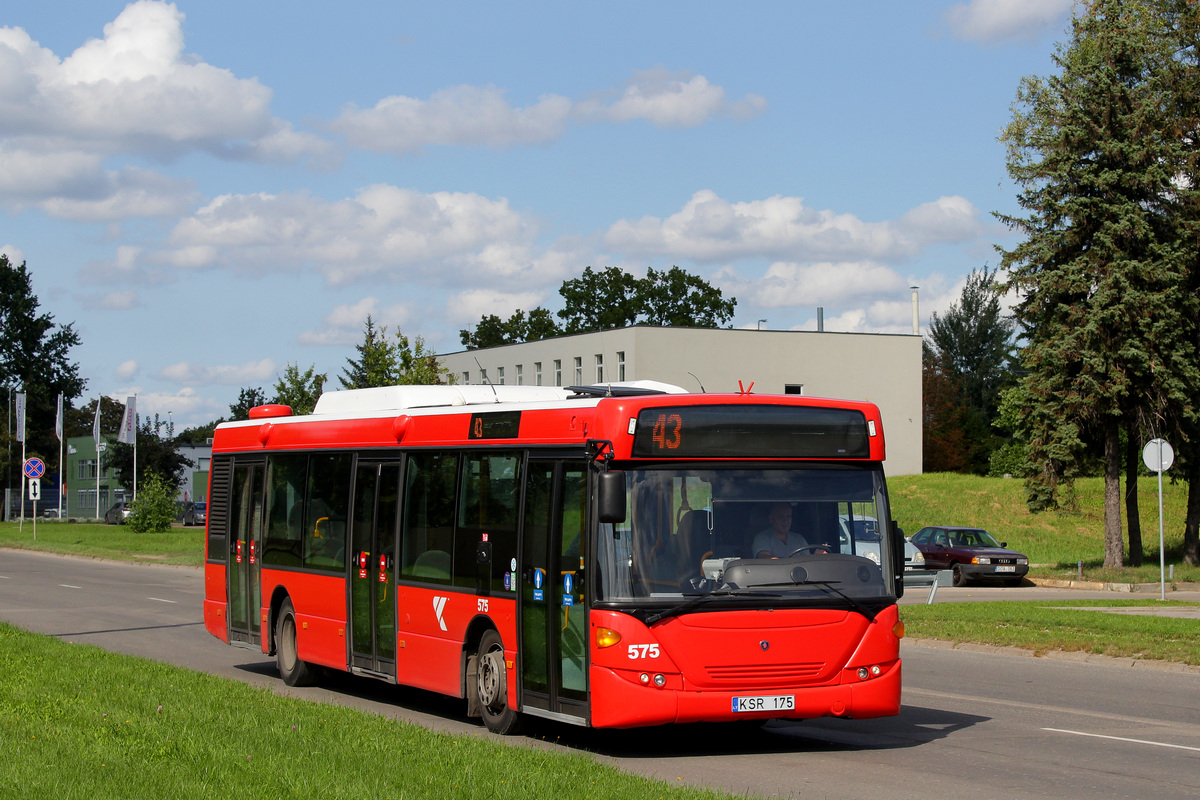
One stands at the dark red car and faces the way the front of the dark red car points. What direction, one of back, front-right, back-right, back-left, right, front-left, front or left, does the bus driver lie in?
front-right

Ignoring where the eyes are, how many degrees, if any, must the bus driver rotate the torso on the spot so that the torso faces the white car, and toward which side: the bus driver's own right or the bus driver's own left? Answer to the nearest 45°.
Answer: approximately 90° to the bus driver's own left

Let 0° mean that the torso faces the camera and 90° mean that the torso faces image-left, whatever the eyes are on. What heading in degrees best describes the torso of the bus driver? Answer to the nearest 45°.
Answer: approximately 315°

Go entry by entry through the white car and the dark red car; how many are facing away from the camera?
0

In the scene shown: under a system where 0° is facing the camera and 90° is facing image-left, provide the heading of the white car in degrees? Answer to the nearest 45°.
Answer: approximately 315°

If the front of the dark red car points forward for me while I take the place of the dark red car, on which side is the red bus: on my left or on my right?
on my right

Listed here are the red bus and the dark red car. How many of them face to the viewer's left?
0

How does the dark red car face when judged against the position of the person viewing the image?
facing the viewer and to the right of the viewer
